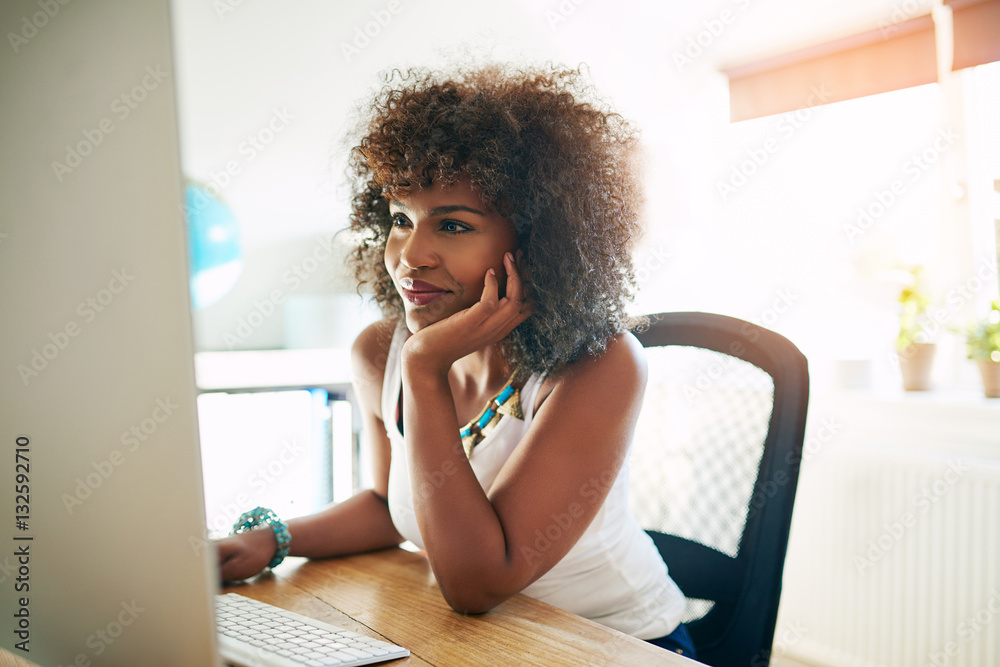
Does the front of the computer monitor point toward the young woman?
yes

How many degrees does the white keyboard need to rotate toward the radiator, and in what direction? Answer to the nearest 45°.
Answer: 0° — it already faces it

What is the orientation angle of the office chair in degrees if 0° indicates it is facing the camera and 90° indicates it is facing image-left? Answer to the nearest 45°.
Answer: approximately 45°

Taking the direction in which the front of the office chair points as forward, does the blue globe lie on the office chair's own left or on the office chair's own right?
on the office chair's own right

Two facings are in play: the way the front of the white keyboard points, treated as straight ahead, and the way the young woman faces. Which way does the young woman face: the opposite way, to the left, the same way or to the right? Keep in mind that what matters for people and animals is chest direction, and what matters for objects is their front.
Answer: the opposite way

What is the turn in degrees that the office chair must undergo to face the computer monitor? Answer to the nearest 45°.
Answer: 0° — it already faces it

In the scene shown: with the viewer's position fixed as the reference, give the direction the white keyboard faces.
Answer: facing away from the viewer and to the right of the viewer

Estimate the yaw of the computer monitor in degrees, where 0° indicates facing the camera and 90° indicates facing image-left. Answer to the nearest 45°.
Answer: approximately 225°

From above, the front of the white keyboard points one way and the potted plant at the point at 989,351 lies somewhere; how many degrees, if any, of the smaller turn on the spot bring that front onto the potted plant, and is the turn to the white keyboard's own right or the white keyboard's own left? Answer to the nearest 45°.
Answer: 0° — it already faces it

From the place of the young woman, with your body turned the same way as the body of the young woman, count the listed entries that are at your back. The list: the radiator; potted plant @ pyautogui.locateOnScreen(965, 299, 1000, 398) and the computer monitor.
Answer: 2
